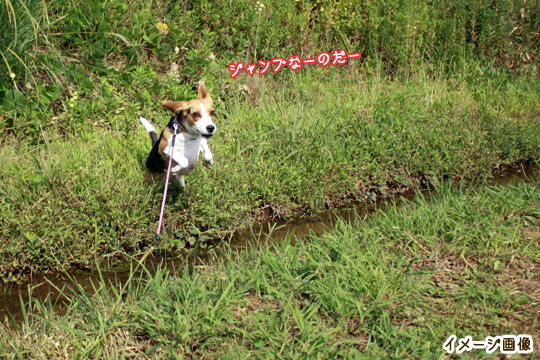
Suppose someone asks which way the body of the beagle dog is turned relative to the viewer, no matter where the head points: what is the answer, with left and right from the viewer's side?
facing the viewer and to the right of the viewer

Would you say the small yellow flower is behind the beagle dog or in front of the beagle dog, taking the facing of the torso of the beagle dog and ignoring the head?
behind
